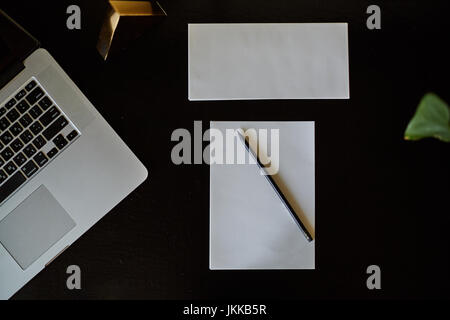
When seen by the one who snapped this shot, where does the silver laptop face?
facing the viewer and to the right of the viewer

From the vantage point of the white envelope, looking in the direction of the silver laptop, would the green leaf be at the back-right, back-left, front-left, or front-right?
back-left
